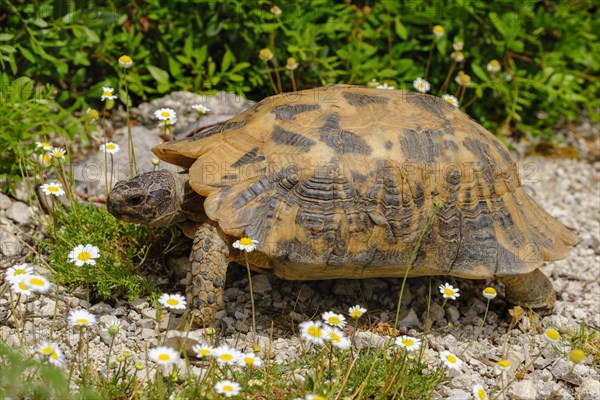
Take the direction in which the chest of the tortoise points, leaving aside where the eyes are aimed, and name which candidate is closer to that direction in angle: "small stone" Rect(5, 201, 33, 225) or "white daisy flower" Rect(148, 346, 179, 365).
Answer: the small stone

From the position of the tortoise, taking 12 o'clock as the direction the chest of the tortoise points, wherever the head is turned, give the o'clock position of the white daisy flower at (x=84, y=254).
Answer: The white daisy flower is roughly at 11 o'clock from the tortoise.

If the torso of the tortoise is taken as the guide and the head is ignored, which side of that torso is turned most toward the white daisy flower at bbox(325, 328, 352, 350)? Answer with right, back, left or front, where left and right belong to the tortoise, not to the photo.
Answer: left

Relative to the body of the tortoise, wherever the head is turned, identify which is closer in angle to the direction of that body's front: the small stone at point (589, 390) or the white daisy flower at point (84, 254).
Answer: the white daisy flower

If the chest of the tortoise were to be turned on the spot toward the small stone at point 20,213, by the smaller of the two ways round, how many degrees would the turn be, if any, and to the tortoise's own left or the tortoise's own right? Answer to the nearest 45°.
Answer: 0° — it already faces it

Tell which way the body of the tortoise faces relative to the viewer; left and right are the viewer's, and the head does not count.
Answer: facing to the left of the viewer

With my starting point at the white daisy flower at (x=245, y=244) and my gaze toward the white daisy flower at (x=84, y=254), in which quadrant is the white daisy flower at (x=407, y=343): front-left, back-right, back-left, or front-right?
back-left
